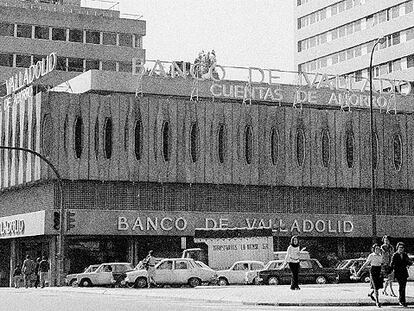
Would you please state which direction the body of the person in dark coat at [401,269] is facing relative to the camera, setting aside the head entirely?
toward the camera

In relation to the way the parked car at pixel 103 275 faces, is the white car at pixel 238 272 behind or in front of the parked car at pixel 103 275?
behind

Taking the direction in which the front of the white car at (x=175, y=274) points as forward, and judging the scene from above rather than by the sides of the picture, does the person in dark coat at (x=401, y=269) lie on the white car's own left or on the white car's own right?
on the white car's own left

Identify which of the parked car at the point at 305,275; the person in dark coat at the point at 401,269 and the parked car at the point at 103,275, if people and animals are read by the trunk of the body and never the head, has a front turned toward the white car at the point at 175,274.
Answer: the parked car at the point at 305,275

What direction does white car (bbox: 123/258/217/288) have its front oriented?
to the viewer's left

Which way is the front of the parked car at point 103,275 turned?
to the viewer's left

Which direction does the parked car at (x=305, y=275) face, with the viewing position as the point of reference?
facing to the left of the viewer

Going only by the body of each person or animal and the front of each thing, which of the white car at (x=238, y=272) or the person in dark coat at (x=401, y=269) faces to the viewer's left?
the white car

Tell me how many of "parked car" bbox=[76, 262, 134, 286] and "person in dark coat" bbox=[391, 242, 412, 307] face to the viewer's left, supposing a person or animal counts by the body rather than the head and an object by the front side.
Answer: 1
